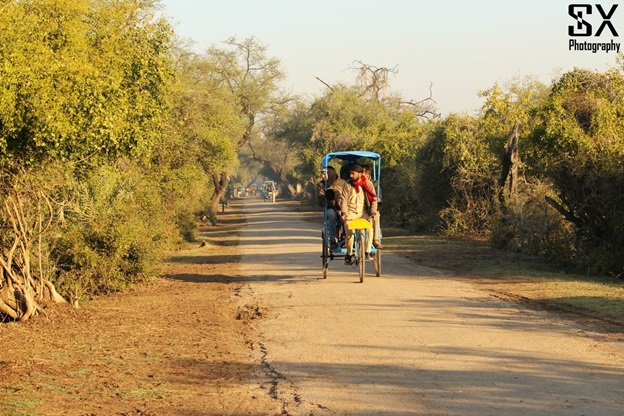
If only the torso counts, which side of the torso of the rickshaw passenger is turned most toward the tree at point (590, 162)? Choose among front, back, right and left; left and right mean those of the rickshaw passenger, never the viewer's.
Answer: left

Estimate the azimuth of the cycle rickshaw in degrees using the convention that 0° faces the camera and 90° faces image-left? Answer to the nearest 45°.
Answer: approximately 0°

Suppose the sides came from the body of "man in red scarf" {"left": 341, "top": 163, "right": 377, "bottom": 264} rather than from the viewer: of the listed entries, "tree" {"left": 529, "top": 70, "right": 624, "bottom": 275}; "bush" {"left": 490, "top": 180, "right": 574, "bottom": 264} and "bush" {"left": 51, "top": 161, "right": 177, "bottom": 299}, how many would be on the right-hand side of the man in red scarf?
1

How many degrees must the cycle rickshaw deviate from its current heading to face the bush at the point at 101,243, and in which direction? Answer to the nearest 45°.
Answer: approximately 90° to its right

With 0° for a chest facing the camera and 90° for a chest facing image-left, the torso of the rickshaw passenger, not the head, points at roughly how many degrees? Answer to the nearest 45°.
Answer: approximately 0°

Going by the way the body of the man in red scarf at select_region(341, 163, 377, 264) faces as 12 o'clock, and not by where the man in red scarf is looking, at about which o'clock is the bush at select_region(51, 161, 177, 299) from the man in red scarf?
The bush is roughly at 3 o'clock from the man in red scarf.

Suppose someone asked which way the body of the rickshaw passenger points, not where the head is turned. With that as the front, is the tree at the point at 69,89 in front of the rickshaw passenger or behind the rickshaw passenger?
in front

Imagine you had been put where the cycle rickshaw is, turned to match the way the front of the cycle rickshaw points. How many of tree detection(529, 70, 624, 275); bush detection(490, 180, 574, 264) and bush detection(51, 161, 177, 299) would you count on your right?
1

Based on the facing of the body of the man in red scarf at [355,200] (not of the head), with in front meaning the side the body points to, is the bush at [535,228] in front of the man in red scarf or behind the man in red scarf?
behind

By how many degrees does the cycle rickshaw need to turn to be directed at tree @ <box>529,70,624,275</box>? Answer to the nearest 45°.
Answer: approximately 90° to its left
